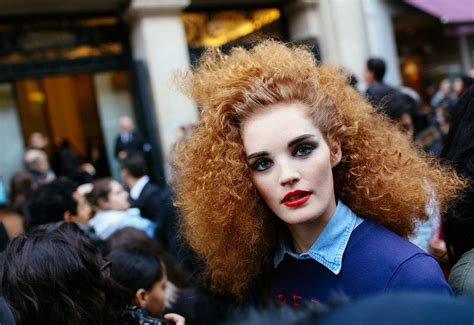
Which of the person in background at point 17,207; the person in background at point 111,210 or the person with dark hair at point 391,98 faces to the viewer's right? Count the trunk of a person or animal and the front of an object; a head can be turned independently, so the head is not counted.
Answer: the person in background at point 111,210

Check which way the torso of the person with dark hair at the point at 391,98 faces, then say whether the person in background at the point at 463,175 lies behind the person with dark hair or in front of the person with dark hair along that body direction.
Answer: behind

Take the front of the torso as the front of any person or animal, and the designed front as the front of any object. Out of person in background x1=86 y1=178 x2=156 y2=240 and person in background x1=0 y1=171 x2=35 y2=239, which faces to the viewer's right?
person in background x1=86 y1=178 x2=156 y2=240
